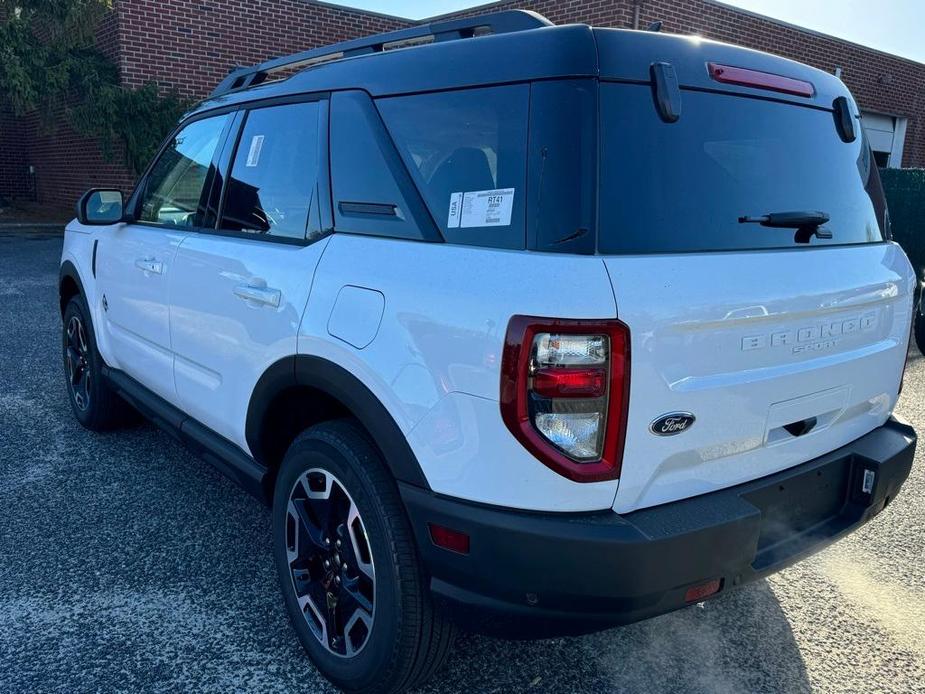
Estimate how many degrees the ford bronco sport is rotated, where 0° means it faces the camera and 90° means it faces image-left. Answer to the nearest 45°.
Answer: approximately 135°

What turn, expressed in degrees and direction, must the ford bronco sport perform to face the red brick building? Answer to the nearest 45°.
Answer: approximately 45° to its right
